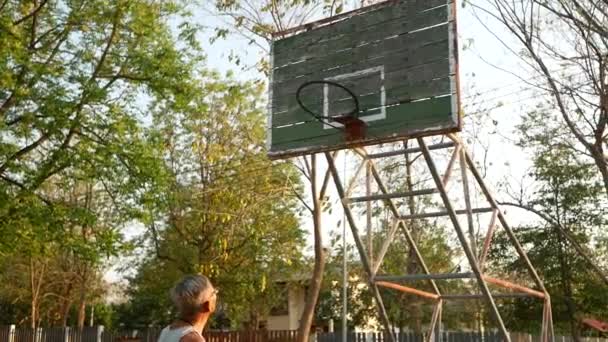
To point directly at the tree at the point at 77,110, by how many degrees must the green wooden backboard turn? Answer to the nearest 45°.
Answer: approximately 90° to its right

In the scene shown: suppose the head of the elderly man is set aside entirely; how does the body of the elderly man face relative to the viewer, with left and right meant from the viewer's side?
facing away from the viewer and to the right of the viewer

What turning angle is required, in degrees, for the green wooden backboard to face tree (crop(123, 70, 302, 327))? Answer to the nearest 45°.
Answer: approximately 135° to its right

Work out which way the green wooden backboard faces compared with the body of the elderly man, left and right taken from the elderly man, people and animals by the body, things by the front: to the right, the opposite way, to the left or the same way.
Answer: the opposite way

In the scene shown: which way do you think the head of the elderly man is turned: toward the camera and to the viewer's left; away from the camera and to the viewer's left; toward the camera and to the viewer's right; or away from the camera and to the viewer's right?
away from the camera and to the viewer's right
